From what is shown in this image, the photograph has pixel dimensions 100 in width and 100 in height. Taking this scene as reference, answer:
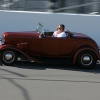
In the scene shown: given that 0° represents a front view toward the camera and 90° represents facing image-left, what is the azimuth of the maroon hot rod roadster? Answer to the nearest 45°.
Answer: approximately 90°
